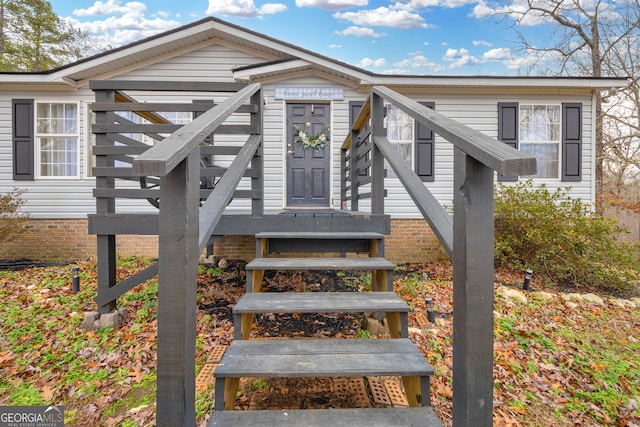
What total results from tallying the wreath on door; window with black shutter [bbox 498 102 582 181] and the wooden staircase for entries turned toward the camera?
3

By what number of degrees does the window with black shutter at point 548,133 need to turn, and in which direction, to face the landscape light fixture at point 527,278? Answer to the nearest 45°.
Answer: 0° — it already faces it

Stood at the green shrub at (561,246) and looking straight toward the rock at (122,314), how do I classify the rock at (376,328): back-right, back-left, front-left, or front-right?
front-left

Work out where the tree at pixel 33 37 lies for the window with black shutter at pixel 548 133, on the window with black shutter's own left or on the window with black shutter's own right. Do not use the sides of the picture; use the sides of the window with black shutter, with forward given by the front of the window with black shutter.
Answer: on the window with black shutter's own right

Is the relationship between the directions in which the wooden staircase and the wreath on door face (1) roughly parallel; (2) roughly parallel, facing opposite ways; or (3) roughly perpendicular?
roughly parallel

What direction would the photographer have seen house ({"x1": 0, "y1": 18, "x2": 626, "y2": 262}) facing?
facing the viewer

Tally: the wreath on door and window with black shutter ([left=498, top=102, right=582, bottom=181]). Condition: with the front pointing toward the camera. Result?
2

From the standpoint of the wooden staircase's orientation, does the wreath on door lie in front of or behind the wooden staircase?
behind

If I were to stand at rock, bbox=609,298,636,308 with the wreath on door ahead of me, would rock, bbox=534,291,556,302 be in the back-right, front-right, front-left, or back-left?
front-left

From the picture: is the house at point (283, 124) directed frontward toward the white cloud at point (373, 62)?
no

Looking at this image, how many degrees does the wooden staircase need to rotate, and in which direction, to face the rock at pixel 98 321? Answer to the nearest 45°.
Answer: approximately 135° to its right

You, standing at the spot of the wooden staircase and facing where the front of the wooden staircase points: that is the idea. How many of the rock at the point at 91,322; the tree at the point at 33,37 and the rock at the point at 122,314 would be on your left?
0

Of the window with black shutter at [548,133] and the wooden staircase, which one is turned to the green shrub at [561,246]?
the window with black shutter

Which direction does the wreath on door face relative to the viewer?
toward the camera

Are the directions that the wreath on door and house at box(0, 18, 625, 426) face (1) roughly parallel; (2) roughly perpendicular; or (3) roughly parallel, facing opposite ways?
roughly parallel

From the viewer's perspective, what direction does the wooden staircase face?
toward the camera
